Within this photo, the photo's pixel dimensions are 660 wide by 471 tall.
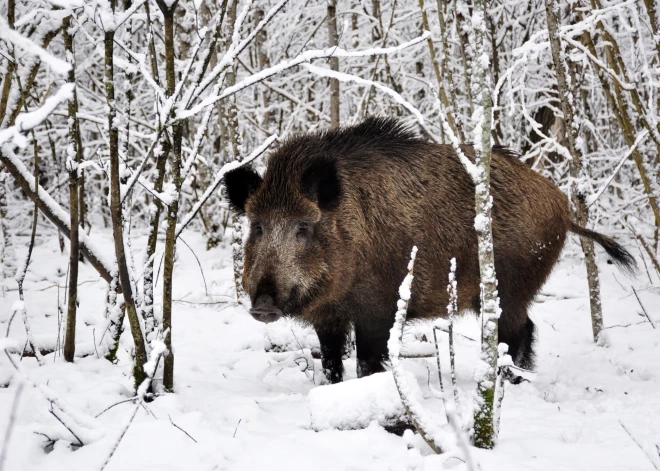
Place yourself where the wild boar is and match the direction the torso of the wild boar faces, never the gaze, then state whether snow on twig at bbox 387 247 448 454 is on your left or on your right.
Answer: on your left

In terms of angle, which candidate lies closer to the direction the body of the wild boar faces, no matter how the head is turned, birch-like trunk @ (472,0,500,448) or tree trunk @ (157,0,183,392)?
the tree trunk

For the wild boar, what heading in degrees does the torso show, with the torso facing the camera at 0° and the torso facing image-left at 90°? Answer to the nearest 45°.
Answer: approximately 45°

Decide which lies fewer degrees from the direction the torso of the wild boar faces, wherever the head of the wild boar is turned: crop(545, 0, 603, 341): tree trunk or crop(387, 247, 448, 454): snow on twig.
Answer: the snow on twig

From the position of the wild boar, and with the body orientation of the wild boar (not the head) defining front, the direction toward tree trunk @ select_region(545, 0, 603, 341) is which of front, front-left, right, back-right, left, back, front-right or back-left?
back

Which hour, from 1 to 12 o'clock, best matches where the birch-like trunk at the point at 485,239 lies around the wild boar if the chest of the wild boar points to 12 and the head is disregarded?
The birch-like trunk is roughly at 10 o'clock from the wild boar.

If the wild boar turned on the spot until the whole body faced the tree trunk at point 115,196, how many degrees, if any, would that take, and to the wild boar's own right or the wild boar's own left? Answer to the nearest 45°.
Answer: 0° — it already faces it
